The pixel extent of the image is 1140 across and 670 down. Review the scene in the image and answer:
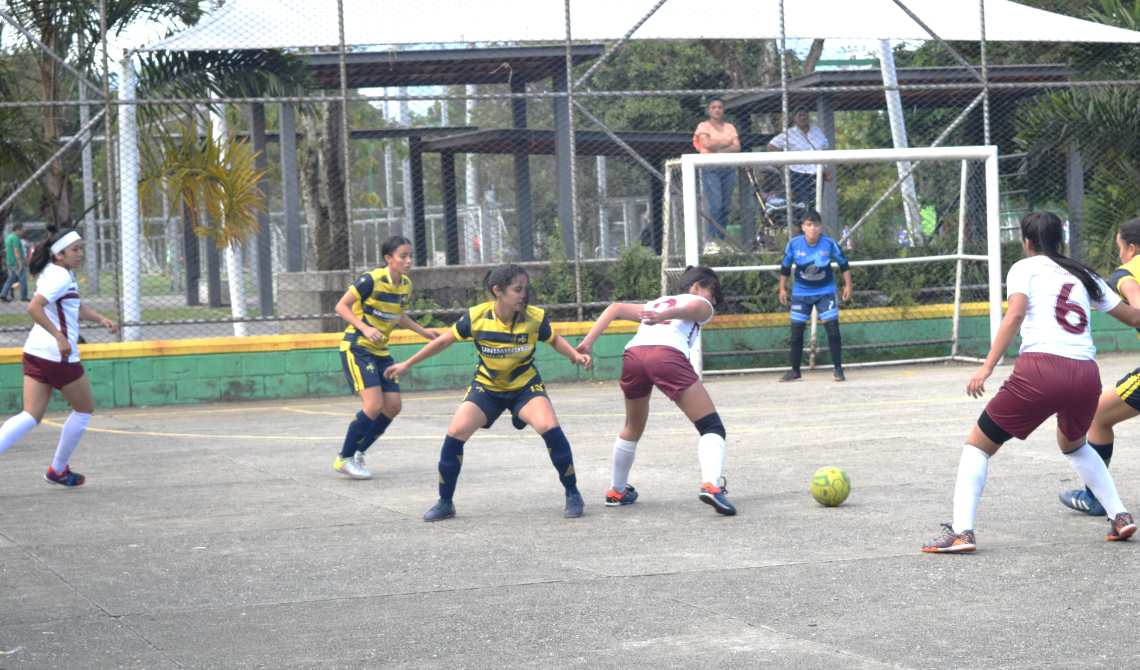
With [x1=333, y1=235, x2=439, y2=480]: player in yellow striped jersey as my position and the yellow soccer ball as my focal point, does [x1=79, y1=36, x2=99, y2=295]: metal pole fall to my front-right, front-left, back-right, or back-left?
back-left

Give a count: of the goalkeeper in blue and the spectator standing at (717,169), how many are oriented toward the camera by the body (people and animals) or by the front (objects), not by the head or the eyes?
2

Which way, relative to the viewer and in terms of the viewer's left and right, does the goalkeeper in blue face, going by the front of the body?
facing the viewer

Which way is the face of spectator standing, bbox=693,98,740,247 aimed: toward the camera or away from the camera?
toward the camera

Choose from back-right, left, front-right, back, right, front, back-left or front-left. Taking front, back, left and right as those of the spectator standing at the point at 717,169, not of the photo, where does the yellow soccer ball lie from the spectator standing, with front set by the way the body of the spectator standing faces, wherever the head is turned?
front

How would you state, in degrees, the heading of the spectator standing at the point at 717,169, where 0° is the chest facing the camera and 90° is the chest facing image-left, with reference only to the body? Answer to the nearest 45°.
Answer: approximately 0°

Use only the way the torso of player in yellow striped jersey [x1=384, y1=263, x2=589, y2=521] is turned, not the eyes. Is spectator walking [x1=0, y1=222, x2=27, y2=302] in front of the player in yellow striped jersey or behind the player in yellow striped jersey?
behind

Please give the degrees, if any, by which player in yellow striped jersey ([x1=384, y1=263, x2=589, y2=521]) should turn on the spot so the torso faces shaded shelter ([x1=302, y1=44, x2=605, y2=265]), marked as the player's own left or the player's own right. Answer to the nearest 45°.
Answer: approximately 180°

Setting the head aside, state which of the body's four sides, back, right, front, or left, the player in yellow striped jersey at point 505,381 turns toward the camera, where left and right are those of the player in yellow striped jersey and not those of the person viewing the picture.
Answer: front

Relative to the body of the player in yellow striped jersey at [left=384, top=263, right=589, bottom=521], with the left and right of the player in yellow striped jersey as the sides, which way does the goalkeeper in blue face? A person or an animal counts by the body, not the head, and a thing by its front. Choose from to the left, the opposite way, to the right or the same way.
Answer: the same way

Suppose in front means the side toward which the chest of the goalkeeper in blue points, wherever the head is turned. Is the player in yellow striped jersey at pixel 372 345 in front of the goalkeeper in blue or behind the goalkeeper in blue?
in front

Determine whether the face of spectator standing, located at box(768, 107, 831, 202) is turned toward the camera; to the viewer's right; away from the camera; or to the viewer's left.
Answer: toward the camera

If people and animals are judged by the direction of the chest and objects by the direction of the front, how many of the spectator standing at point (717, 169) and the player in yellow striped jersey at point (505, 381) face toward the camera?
2

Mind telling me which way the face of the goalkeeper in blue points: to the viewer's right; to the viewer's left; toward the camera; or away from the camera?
toward the camera

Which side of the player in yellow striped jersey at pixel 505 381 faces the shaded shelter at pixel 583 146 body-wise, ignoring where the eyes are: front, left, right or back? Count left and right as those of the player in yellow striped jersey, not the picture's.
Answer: back
